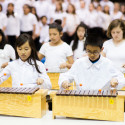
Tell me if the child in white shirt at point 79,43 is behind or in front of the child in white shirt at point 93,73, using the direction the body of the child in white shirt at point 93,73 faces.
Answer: behind

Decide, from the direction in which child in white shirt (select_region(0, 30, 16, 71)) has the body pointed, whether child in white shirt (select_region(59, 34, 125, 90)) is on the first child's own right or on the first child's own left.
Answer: on the first child's own left

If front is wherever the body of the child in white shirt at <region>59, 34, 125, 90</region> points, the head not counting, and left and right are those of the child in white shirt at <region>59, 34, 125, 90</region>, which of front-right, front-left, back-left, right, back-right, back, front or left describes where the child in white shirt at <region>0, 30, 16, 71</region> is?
back-right

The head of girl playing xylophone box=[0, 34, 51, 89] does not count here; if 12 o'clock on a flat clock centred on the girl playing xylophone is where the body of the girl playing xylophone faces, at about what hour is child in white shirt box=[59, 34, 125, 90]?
The child in white shirt is roughly at 10 o'clock from the girl playing xylophone.

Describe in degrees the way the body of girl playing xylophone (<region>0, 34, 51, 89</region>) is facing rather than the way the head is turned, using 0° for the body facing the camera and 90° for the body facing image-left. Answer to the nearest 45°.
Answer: approximately 0°

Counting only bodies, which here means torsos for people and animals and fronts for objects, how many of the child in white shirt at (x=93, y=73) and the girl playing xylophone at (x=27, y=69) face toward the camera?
2

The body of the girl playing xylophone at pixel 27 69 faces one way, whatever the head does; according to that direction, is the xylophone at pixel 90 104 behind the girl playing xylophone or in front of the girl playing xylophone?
in front
